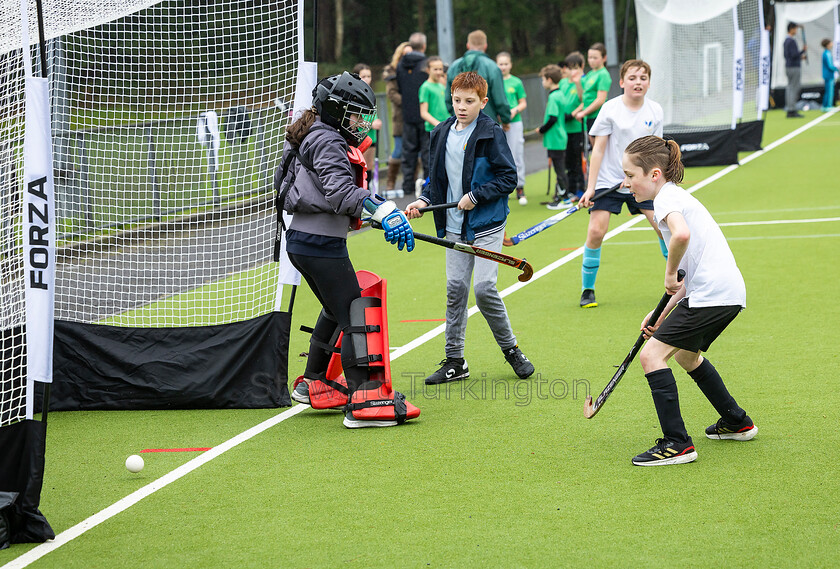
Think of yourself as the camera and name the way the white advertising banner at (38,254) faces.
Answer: facing the viewer

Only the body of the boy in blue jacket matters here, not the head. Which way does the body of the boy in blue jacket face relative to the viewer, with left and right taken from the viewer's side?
facing the viewer and to the left of the viewer

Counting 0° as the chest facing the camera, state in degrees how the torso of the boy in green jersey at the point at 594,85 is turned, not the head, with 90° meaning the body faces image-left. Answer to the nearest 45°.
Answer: approximately 45°

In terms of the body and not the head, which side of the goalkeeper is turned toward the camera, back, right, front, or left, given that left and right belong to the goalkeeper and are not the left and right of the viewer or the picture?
right

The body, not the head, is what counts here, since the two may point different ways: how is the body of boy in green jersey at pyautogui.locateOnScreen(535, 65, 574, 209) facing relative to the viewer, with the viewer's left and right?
facing to the left of the viewer

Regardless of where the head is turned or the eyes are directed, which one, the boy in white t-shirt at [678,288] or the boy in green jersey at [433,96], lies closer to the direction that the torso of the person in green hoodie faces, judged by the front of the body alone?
the boy in green jersey

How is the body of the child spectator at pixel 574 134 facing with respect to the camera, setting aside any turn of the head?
toward the camera

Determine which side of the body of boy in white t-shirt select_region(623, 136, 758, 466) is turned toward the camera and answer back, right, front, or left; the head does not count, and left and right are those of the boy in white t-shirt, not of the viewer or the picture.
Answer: left

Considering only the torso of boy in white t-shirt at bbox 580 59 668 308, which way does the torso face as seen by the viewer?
toward the camera

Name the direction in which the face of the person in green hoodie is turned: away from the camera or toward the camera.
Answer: away from the camera

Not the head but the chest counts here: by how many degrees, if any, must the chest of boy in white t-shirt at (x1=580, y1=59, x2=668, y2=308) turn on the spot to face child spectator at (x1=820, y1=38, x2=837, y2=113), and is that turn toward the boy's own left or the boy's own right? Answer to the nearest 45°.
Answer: approximately 180°

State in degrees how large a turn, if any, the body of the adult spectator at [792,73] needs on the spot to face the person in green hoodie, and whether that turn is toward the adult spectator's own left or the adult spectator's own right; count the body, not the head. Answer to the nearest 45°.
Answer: approximately 90° to the adult spectator's own right
